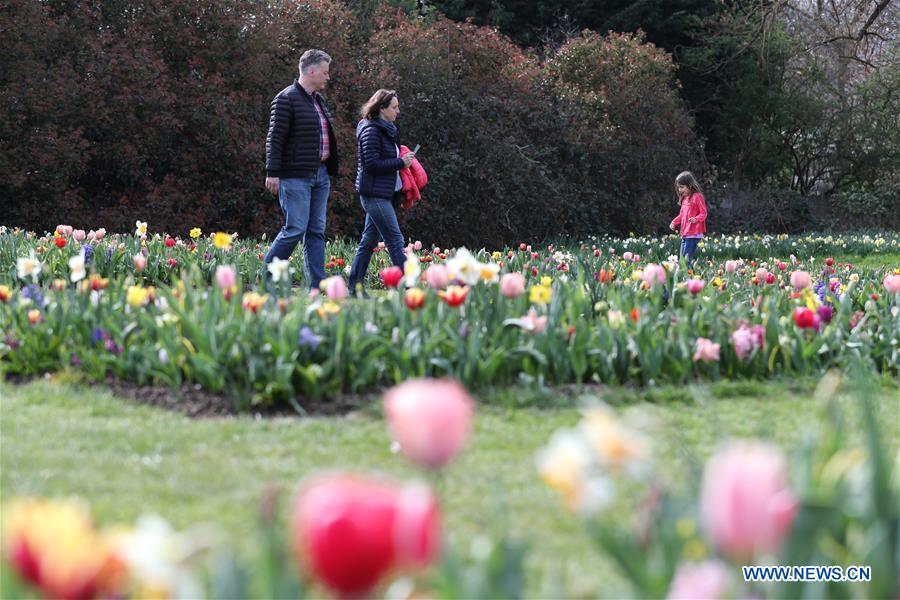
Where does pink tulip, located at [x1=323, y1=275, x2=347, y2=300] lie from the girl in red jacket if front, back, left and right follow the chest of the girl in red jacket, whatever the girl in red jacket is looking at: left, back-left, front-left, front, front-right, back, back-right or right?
front-left

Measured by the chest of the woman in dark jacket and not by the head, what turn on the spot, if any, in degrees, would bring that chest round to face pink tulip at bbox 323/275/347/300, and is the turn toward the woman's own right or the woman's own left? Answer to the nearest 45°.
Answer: approximately 90° to the woman's own right

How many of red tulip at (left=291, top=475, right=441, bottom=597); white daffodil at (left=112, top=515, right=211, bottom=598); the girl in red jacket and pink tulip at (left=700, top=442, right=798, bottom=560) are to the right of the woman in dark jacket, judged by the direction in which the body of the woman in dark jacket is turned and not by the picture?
3

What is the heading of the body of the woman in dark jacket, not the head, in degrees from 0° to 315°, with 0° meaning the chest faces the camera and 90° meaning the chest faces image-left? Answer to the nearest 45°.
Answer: approximately 270°

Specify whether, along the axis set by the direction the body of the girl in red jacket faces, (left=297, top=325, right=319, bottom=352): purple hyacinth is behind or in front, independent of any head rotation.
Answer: in front

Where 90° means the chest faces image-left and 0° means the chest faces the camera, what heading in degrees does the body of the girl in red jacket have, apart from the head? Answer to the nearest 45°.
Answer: approximately 45°

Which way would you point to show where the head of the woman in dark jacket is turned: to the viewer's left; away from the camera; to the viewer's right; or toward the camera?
to the viewer's right

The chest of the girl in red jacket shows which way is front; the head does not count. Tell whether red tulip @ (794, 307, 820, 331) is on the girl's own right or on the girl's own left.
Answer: on the girl's own left

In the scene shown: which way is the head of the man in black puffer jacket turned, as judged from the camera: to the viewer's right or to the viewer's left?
to the viewer's right

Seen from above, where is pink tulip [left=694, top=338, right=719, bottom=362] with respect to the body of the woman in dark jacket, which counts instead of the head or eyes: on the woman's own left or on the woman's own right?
on the woman's own right

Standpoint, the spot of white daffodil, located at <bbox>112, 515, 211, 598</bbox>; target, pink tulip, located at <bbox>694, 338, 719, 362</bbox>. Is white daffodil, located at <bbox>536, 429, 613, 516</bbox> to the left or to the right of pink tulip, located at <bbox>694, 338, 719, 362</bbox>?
right

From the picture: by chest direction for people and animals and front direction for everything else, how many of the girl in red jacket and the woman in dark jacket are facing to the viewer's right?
1
